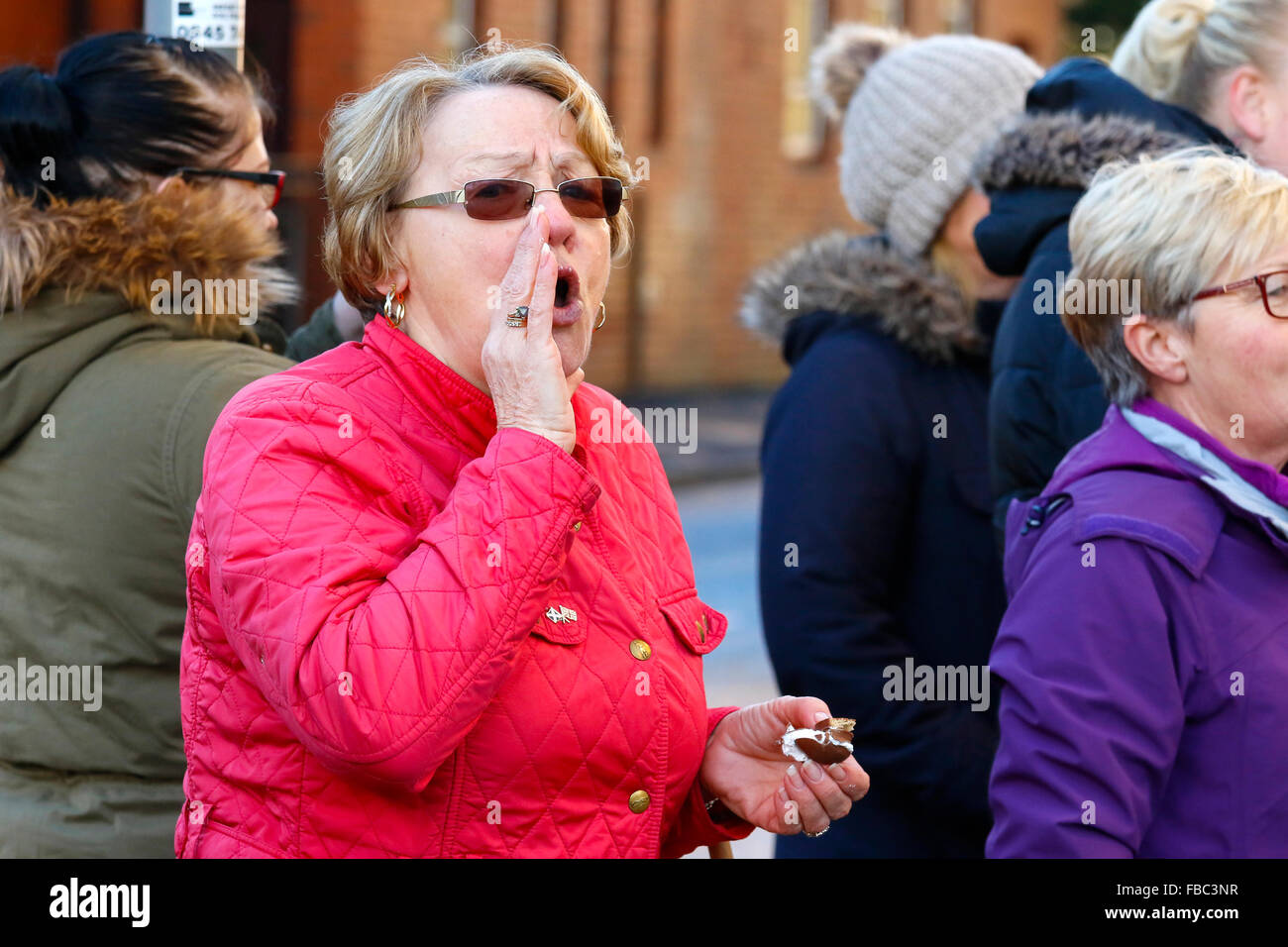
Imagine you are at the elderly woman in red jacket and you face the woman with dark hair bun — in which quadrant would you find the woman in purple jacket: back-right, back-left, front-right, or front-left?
back-right

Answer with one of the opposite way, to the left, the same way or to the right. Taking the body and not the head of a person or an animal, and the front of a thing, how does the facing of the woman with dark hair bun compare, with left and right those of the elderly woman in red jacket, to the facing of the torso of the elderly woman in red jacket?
to the left

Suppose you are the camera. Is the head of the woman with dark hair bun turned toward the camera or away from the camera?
away from the camera

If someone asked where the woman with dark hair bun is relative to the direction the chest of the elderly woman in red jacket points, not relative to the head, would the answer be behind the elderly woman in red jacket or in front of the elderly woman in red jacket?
behind

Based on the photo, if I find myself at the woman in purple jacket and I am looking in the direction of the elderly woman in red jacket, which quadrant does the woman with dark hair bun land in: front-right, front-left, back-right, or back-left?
front-right

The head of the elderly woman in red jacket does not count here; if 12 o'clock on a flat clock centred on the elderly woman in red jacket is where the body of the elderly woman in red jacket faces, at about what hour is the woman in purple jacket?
The woman in purple jacket is roughly at 10 o'clock from the elderly woman in red jacket.

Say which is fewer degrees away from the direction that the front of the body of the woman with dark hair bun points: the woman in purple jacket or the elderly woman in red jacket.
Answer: the woman in purple jacket

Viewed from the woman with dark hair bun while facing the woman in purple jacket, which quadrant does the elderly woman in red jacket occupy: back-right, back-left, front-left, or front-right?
front-right

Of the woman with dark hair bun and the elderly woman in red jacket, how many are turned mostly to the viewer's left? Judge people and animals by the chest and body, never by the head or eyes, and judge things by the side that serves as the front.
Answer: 0

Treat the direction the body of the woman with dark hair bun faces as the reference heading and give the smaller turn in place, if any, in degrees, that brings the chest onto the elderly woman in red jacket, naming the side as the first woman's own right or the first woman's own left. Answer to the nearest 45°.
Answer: approximately 90° to the first woman's own right

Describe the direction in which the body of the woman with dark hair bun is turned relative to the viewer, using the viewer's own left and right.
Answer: facing away from the viewer and to the right of the viewer

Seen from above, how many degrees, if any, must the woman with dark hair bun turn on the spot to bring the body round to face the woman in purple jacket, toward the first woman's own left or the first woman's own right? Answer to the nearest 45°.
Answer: approximately 90° to the first woman's own right

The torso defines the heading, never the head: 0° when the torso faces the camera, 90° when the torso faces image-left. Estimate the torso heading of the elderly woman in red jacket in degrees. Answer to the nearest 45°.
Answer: approximately 315°
